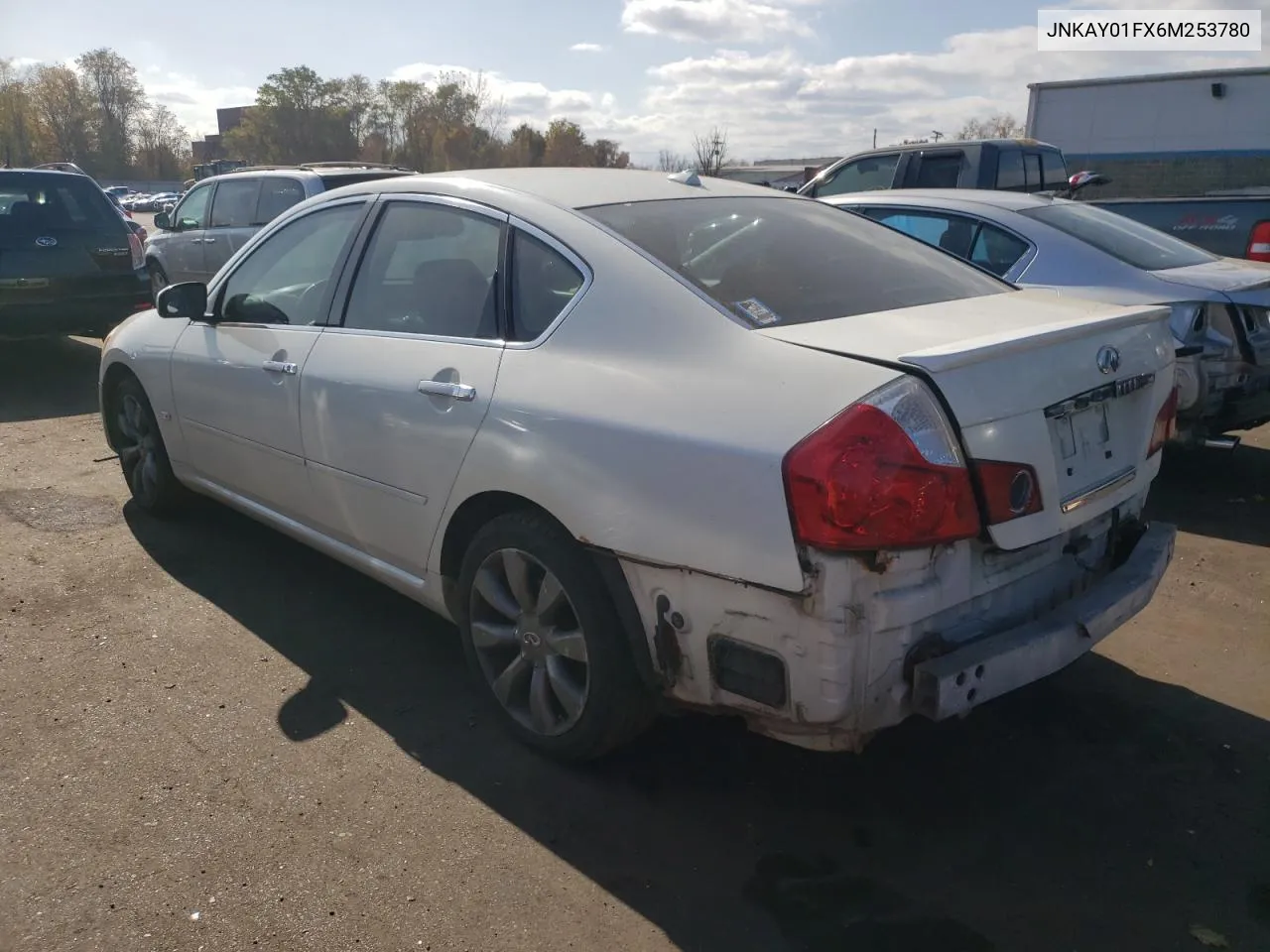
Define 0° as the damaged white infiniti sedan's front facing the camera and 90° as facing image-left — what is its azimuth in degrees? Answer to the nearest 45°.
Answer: approximately 135°

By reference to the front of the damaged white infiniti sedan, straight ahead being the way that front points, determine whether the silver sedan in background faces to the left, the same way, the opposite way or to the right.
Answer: the same way

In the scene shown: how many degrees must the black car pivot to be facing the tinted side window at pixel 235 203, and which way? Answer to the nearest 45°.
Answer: approximately 45° to its right

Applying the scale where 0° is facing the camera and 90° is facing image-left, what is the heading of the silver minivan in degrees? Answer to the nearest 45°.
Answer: approximately 135°

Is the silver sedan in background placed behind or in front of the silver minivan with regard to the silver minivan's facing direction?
behind

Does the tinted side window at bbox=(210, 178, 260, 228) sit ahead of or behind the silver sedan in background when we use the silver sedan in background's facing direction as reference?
ahead

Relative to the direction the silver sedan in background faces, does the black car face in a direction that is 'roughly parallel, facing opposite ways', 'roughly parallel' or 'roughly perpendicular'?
roughly parallel

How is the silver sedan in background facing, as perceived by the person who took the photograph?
facing away from the viewer and to the left of the viewer

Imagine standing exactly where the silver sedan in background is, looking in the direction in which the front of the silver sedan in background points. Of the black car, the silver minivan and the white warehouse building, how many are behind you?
0

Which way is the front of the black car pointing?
away from the camera

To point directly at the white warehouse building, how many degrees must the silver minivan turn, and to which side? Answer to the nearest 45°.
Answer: approximately 135° to its right

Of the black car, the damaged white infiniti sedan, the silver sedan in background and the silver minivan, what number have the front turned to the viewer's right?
0

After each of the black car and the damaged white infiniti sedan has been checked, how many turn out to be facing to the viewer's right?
0

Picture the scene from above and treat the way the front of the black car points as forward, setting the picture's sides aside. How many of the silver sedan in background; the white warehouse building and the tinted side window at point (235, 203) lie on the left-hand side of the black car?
0

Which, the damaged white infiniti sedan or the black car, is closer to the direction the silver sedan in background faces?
the black car

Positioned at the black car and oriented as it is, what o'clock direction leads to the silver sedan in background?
The silver sedan in background is roughly at 5 o'clock from the black car.

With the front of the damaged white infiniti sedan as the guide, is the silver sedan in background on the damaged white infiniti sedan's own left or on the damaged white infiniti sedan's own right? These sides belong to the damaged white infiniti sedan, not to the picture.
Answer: on the damaged white infiniti sedan's own right

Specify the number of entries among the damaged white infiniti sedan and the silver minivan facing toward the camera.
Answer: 0
